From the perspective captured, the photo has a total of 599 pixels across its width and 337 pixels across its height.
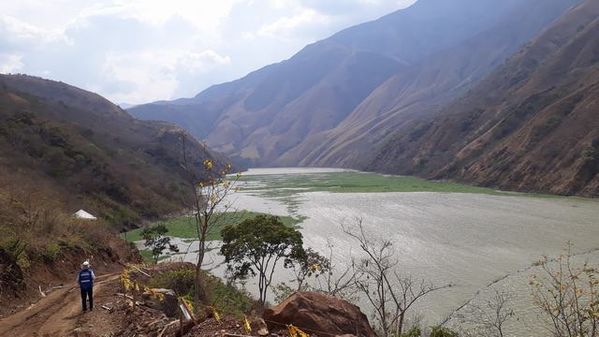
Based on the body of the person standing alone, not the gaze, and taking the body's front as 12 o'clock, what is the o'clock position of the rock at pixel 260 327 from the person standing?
The rock is roughly at 5 o'clock from the person standing.

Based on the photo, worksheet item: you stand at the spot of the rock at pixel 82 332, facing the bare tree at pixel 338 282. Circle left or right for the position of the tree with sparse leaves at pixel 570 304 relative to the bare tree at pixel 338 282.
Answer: right

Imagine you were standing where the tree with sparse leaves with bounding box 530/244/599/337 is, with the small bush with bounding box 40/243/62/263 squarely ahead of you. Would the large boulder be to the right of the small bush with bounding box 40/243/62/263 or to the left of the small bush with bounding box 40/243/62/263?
left

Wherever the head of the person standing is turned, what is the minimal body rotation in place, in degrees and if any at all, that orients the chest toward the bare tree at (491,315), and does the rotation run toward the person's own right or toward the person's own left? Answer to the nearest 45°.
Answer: approximately 90° to the person's own right

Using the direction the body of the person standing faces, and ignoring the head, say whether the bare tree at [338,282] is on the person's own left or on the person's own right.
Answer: on the person's own right

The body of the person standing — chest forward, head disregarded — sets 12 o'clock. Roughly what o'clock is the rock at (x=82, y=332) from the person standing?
The rock is roughly at 6 o'clock from the person standing.

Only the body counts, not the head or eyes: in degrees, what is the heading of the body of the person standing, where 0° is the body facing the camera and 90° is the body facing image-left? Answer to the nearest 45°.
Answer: approximately 180°

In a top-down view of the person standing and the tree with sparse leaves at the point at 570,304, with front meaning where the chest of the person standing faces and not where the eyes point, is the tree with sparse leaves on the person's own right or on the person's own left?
on the person's own right

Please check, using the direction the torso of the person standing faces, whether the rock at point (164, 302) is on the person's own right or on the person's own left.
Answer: on the person's own right
